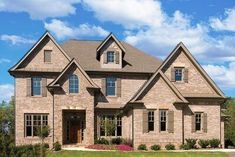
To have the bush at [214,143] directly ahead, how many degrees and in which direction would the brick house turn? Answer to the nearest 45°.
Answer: approximately 90° to its left

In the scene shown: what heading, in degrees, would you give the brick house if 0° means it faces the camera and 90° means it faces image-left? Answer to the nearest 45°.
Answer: approximately 0°

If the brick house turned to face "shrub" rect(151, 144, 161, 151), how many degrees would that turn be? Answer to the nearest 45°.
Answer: approximately 45° to its left
